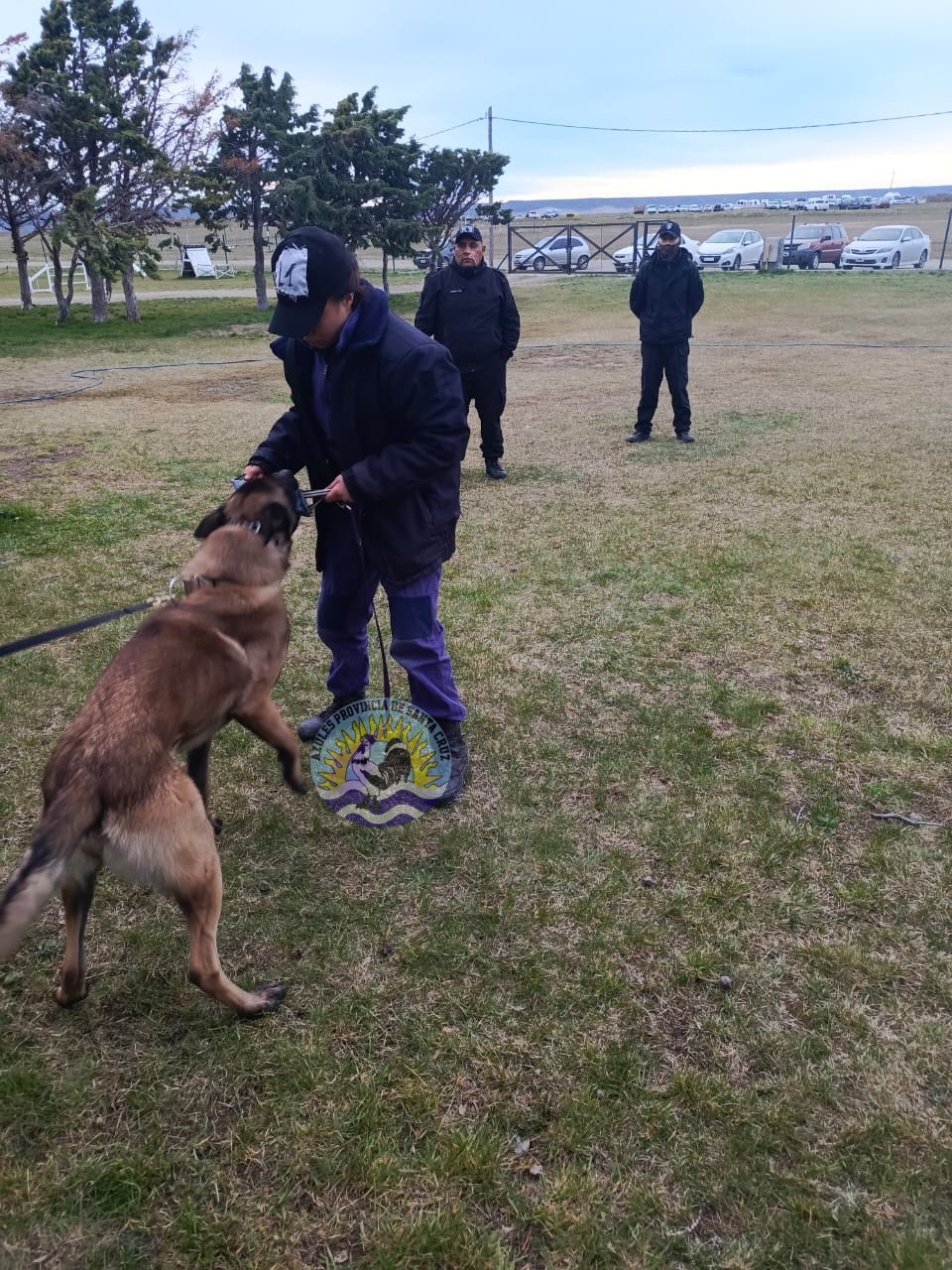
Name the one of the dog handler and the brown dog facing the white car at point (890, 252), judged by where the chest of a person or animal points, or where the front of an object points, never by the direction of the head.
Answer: the brown dog

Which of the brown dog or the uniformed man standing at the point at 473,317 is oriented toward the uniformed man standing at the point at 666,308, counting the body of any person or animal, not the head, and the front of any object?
the brown dog

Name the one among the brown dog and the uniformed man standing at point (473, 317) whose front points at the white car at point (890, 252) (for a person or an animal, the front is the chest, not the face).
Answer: the brown dog

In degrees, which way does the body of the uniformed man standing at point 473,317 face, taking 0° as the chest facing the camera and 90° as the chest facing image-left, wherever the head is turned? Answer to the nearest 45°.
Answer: approximately 0°

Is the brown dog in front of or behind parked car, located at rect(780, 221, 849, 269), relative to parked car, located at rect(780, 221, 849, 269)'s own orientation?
in front

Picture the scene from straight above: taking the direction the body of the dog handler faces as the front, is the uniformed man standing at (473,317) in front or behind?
behind

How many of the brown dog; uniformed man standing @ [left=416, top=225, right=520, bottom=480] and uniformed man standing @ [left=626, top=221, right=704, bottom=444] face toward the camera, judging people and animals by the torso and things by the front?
2

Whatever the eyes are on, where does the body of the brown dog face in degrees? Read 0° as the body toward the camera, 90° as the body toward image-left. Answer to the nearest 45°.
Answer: approximately 225°

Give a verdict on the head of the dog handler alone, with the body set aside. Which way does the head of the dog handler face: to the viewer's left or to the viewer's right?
to the viewer's left
